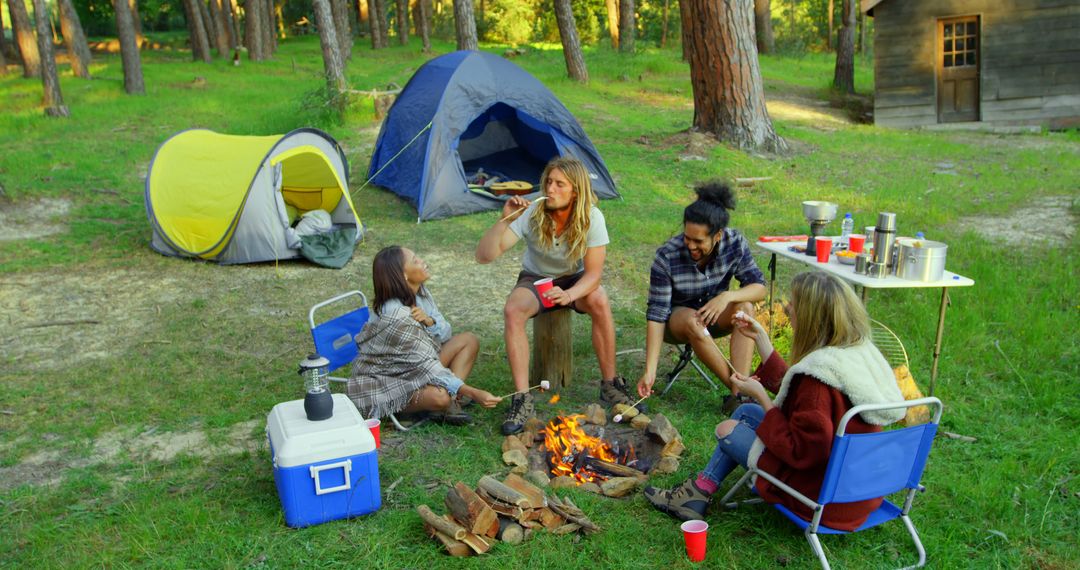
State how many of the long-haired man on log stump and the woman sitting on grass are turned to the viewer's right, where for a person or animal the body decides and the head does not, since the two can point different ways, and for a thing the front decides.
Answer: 1

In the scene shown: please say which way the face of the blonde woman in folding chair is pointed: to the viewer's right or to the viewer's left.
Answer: to the viewer's left

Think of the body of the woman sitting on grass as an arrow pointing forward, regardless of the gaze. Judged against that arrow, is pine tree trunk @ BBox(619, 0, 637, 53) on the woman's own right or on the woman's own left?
on the woman's own left

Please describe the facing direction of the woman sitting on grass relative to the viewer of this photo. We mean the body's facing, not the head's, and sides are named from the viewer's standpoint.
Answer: facing to the right of the viewer

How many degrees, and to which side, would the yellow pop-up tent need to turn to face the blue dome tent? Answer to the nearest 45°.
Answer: approximately 90° to its left

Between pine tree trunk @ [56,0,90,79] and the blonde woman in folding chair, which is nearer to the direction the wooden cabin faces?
the blonde woman in folding chair

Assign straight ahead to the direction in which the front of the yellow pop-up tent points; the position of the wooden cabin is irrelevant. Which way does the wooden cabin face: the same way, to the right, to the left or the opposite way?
to the right
